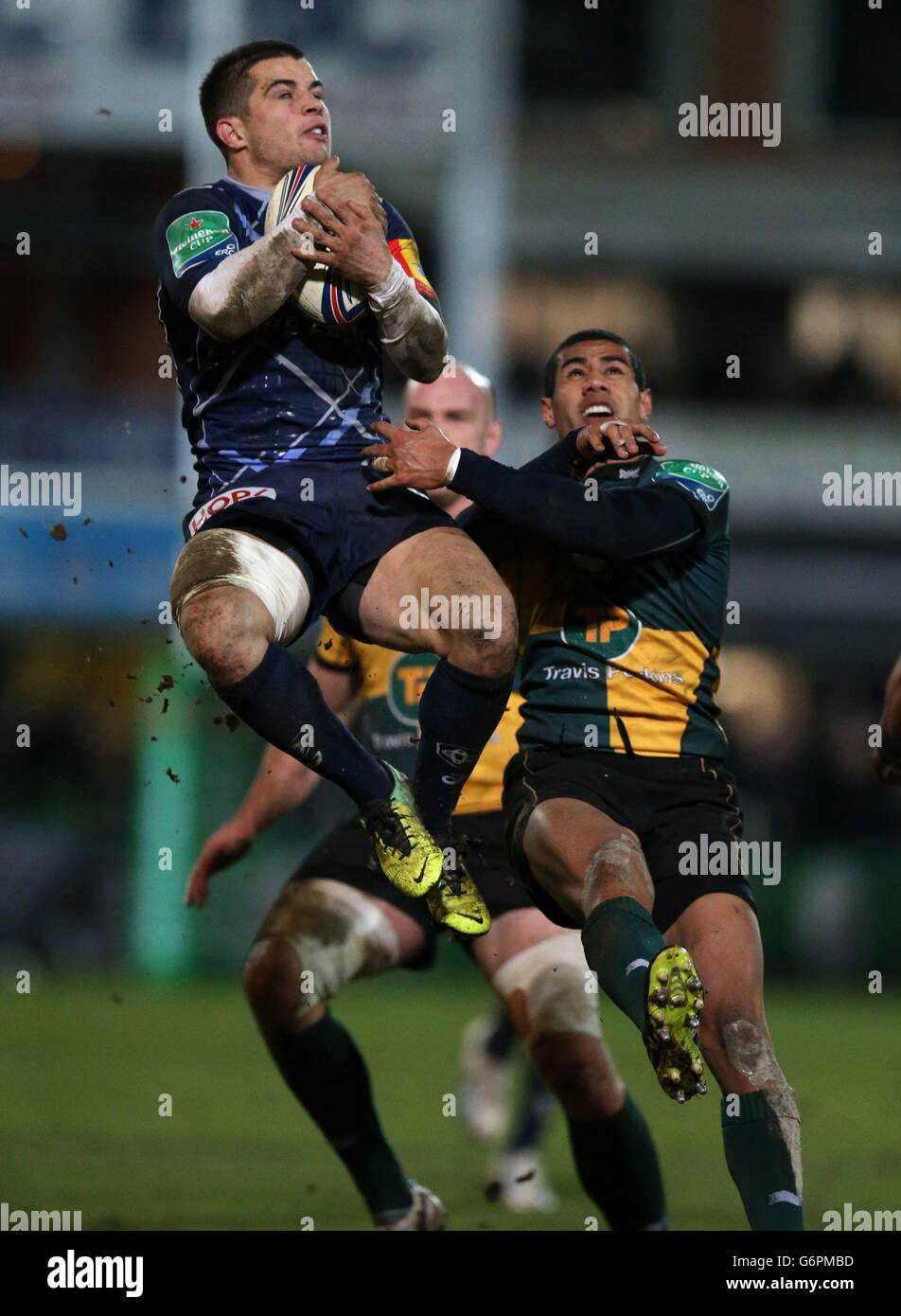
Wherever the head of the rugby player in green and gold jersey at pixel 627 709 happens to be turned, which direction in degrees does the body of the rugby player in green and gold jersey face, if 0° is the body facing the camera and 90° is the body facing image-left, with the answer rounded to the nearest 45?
approximately 0°

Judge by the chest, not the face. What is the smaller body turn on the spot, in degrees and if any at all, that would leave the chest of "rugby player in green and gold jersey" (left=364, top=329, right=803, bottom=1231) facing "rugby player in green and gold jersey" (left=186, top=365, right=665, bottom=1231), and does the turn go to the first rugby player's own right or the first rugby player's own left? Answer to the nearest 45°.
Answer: approximately 135° to the first rugby player's own right

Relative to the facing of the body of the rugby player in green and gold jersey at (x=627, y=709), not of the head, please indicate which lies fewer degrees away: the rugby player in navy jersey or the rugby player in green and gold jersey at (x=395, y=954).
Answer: the rugby player in navy jersey

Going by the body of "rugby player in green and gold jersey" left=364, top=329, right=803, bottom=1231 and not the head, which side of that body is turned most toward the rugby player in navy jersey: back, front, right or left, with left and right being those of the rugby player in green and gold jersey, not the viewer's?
right
